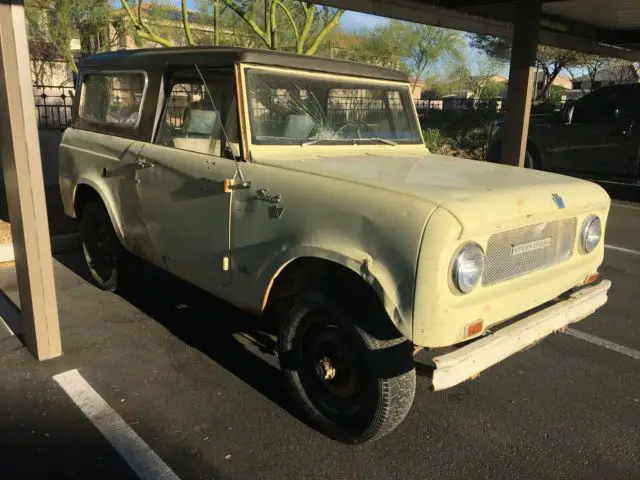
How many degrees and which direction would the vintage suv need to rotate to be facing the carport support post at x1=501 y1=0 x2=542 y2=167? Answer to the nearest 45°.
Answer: approximately 90° to its left

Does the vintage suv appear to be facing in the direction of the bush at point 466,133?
no

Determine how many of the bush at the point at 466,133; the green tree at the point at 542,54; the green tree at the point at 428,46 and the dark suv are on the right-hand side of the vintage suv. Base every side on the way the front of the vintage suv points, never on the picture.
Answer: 0

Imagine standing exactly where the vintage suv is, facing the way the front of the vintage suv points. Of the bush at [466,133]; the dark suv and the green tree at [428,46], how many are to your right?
0

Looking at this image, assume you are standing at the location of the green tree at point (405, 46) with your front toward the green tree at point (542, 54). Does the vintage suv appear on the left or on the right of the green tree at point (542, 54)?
right

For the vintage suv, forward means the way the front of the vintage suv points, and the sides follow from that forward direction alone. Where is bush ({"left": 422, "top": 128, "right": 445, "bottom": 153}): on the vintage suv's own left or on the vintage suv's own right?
on the vintage suv's own left

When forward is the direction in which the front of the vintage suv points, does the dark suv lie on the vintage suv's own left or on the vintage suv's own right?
on the vintage suv's own left

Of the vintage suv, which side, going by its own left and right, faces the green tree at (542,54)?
left

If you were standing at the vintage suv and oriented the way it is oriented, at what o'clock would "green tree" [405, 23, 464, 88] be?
The green tree is roughly at 8 o'clock from the vintage suv.

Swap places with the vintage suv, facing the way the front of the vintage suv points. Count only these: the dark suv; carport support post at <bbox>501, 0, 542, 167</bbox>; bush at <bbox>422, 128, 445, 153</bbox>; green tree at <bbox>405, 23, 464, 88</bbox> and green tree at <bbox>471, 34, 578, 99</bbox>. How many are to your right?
0

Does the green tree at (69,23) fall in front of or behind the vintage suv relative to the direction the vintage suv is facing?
behind

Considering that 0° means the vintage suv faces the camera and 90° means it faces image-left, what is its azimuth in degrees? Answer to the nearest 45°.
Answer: approximately 315°

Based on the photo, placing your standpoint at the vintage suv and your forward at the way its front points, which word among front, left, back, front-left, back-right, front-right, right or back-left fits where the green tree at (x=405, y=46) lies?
back-left

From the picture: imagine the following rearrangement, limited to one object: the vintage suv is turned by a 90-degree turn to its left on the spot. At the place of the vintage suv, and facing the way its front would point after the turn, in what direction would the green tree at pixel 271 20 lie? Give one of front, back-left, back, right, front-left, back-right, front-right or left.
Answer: front-left

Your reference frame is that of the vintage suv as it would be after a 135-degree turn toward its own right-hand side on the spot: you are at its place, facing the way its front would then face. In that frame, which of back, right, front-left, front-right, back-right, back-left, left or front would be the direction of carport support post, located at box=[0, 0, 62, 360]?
front
